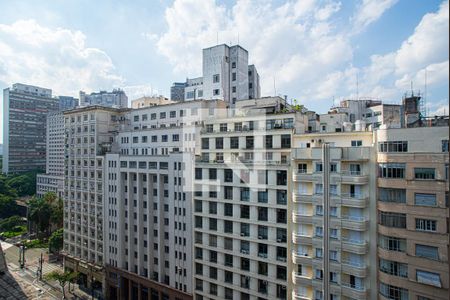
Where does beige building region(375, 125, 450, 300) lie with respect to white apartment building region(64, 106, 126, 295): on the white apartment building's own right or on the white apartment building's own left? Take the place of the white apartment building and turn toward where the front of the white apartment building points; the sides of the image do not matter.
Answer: on the white apartment building's own left

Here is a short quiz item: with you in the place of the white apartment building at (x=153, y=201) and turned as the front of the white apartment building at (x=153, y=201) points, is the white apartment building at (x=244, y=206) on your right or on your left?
on your left

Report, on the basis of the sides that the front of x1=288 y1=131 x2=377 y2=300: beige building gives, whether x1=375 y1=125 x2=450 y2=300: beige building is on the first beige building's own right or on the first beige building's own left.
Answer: on the first beige building's own left

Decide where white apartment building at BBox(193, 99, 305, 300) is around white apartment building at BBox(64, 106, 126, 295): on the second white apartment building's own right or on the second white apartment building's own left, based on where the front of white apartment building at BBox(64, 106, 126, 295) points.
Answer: on the second white apartment building's own left

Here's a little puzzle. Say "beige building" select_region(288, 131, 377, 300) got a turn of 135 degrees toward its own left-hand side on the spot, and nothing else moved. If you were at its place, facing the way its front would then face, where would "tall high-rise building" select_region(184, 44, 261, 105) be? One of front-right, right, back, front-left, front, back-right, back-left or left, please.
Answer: left

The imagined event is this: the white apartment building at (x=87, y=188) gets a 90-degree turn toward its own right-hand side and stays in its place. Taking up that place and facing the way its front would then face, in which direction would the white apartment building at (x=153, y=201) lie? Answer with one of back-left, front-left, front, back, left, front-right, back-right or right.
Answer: back

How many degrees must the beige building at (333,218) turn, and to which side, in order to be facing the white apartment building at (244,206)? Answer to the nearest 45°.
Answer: approximately 90° to its right

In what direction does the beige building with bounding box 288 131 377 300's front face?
toward the camera

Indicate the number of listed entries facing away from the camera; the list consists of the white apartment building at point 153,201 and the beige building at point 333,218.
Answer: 0
